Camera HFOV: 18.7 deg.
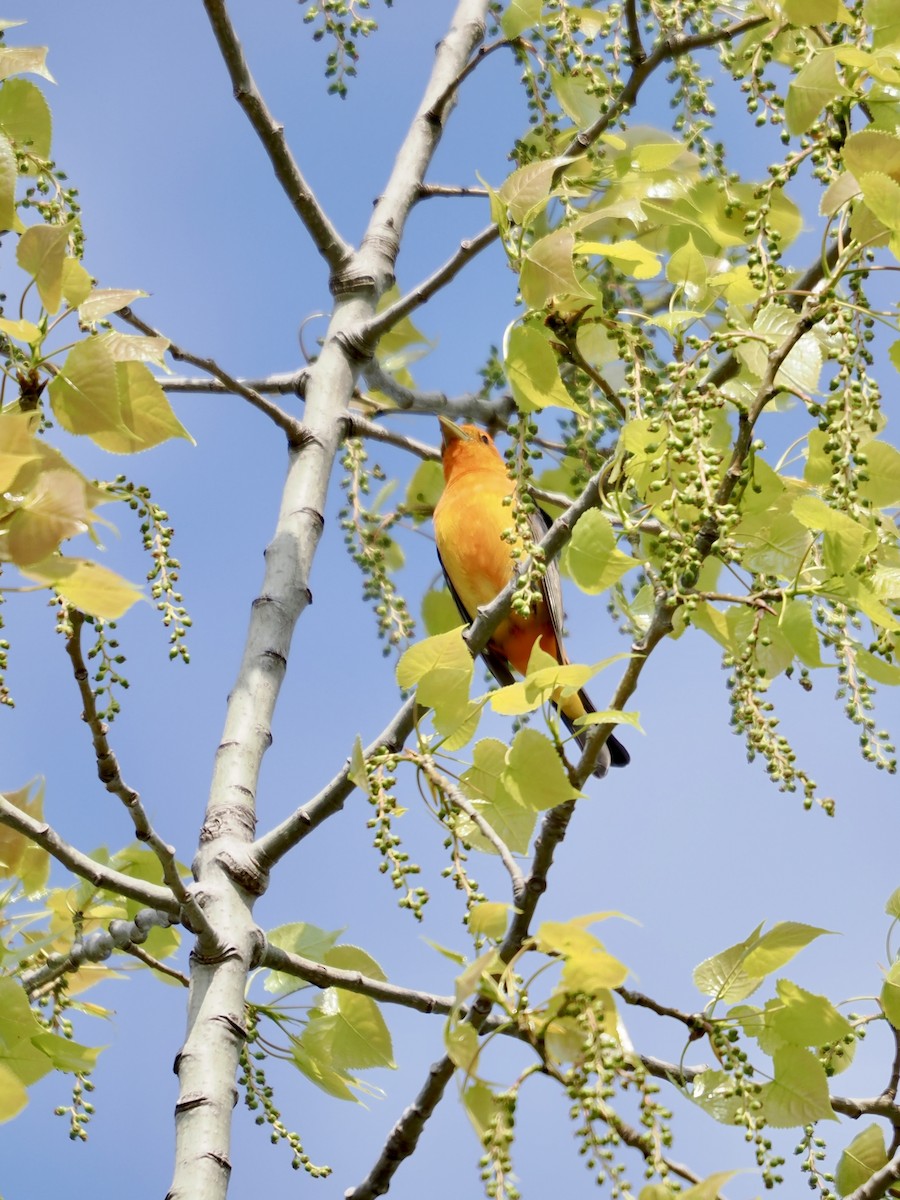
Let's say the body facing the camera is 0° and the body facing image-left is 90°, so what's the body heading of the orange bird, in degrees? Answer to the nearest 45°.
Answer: approximately 45°

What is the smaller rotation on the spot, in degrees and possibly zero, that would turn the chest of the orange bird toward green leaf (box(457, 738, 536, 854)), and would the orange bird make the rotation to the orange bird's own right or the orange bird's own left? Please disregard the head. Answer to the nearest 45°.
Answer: approximately 45° to the orange bird's own left
